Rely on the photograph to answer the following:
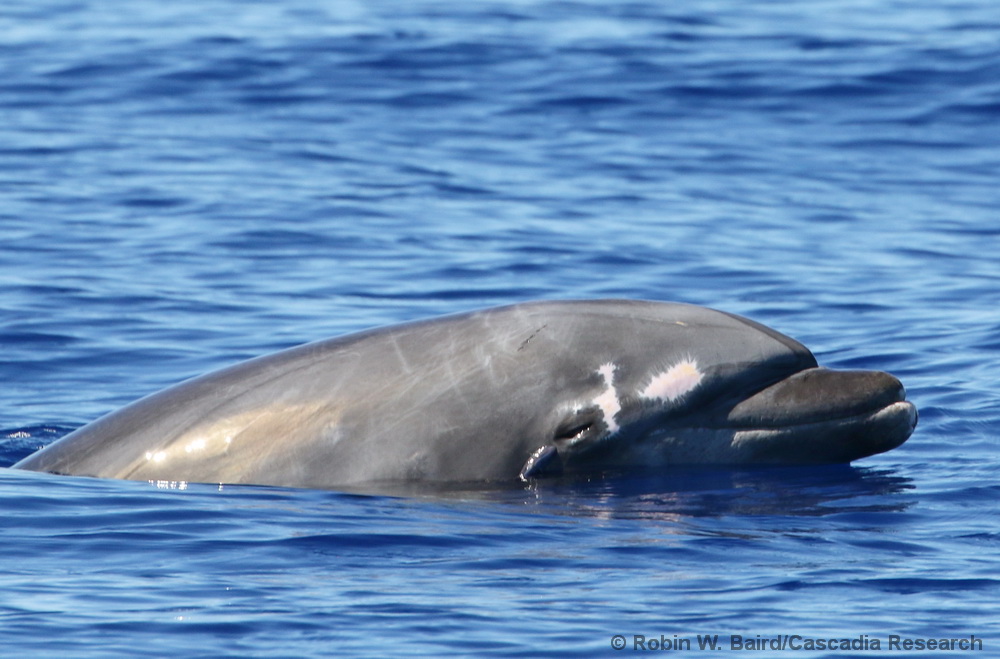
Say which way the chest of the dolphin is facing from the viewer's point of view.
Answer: to the viewer's right
